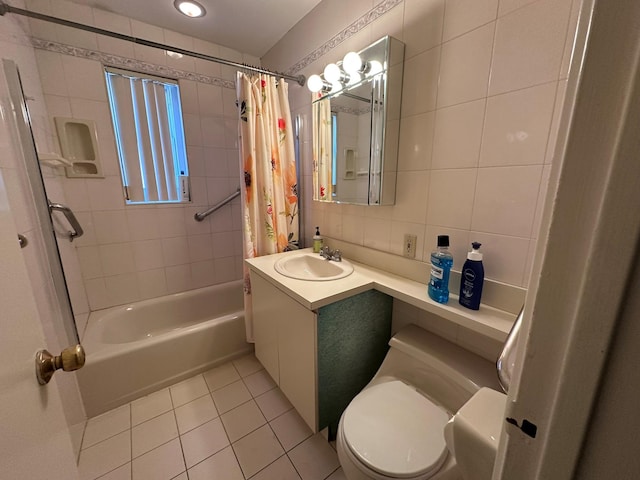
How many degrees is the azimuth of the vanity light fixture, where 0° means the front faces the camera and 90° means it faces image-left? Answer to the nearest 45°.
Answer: approximately 45°

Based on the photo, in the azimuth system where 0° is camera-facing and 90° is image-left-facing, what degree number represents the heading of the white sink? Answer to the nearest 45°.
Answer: approximately 45°

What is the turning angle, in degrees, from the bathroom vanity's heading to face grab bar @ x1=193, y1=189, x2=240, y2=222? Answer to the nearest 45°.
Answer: approximately 90° to its right

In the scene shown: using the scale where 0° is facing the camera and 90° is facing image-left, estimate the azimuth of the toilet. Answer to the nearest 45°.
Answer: approximately 45°

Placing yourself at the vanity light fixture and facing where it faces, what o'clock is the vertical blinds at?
The vertical blinds is roughly at 2 o'clock from the vanity light fixture.
